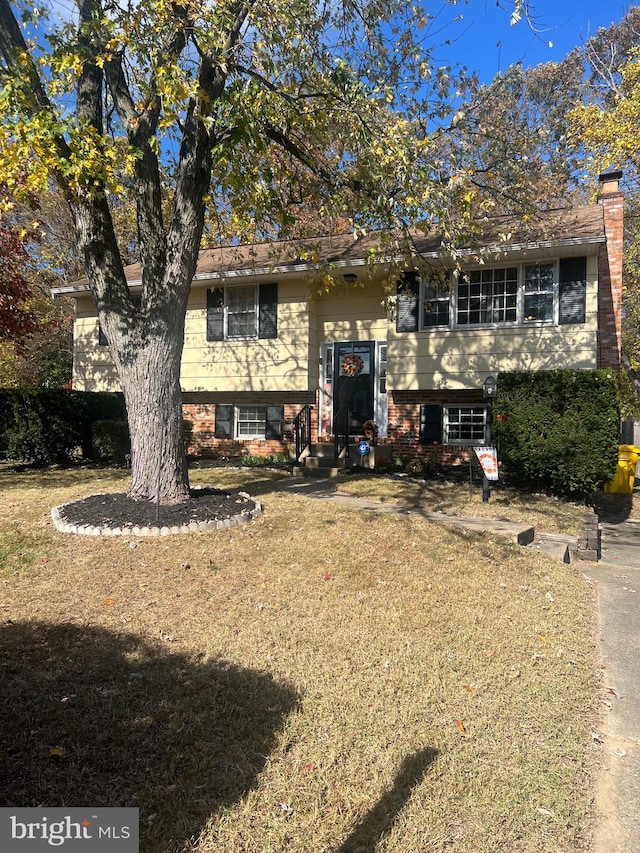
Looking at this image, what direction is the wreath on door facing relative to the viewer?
toward the camera

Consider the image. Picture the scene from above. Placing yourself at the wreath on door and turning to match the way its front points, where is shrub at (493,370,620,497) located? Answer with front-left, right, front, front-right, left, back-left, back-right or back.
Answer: front-left

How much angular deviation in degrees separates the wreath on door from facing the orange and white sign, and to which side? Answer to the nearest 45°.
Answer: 0° — it already faces it

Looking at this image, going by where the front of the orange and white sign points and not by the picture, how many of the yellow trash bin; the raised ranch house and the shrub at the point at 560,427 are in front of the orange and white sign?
0

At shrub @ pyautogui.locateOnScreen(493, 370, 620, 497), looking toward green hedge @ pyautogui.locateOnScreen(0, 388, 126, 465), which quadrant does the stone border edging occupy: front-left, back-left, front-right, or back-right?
front-left

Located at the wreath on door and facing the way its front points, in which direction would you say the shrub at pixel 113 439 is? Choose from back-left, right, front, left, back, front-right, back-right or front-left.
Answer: right

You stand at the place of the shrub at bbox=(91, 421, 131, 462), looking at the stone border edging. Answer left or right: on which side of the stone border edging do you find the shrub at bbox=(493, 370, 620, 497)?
left

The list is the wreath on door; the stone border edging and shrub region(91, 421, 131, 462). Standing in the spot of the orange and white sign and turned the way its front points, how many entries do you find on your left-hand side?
0

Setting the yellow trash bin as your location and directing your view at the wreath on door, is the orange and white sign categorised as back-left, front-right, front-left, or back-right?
front-left

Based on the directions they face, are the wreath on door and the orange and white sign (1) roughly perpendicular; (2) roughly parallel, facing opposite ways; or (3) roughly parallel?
roughly parallel

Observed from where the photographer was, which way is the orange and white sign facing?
facing the viewer

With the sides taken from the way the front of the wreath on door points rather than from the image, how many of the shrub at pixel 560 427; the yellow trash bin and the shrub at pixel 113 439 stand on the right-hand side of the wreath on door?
1

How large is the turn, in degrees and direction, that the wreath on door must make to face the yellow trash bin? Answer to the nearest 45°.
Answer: approximately 45° to its left

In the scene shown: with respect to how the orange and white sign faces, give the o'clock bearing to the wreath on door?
The wreath on door is roughly at 5 o'clock from the orange and white sign.

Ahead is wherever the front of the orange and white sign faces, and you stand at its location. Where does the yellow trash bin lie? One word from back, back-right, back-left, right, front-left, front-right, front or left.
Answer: back-left

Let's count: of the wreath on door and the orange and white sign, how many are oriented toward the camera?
2

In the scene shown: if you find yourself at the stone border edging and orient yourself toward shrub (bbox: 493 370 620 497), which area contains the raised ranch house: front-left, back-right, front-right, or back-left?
front-left

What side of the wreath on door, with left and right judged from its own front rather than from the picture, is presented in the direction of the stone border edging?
front

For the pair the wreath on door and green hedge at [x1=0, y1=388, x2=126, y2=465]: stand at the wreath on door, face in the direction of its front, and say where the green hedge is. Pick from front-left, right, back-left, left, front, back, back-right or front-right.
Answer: right

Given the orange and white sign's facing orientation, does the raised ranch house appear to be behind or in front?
behind
